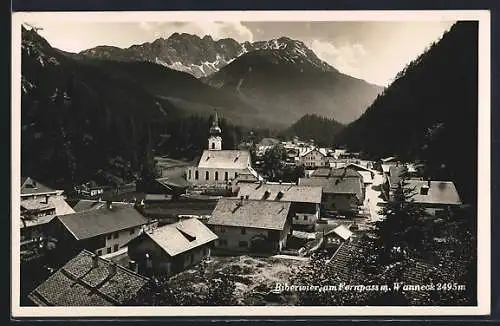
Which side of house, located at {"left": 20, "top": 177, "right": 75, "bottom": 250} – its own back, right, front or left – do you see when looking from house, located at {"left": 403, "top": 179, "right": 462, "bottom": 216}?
left

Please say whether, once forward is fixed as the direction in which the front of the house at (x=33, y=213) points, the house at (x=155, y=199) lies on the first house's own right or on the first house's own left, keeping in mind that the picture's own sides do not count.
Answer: on the first house's own left

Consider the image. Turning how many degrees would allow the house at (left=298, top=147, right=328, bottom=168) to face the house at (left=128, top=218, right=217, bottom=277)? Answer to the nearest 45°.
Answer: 0° — it already faces it
